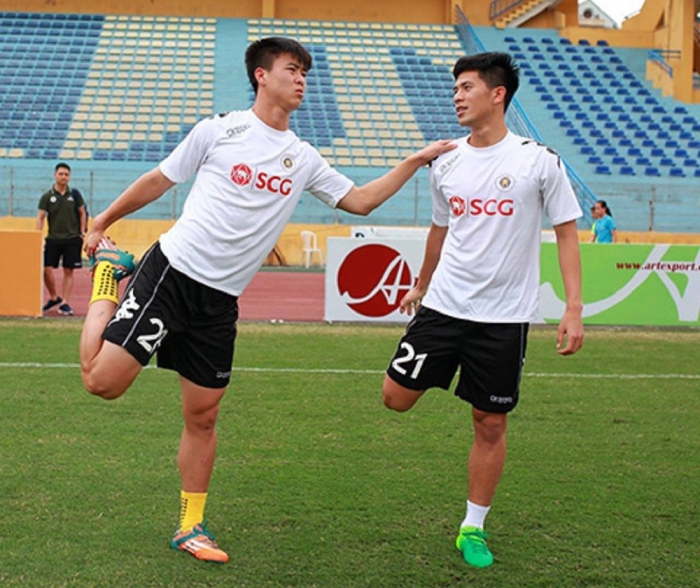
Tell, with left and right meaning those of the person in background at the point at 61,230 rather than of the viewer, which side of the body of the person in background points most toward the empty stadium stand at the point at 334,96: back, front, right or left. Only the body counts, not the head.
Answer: back

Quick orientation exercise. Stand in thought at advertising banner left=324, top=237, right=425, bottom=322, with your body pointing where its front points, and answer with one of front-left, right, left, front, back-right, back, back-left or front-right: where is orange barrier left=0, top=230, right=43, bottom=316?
right

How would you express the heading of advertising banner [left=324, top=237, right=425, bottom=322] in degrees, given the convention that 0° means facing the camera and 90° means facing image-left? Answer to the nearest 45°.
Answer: approximately 0°

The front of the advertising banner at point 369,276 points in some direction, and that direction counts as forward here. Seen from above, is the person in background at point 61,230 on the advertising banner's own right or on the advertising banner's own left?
on the advertising banner's own right

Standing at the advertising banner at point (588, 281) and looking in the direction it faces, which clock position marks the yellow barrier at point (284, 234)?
The yellow barrier is roughly at 5 o'clock from the advertising banner.

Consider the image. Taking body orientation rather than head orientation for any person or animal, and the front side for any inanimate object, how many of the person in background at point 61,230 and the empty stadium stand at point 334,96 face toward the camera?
2

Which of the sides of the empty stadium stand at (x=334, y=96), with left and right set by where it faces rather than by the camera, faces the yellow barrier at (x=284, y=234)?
front
